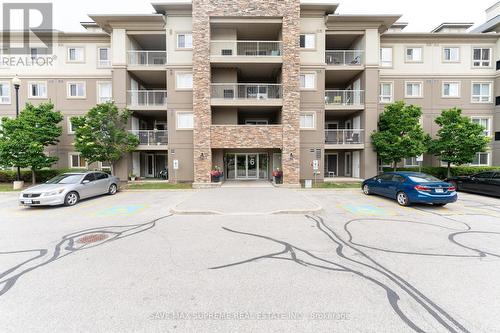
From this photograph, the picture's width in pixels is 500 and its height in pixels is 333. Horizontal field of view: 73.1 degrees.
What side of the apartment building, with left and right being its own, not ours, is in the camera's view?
front

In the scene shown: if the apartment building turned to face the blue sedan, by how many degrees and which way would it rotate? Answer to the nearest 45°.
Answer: approximately 45° to its left

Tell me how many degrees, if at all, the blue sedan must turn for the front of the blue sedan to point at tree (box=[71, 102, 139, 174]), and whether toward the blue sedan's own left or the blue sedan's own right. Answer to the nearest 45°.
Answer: approximately 45° to the blue sedan's own left

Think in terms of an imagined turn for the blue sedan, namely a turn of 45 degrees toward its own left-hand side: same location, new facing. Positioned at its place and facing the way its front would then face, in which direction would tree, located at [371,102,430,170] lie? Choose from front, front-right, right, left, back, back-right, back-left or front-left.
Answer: right

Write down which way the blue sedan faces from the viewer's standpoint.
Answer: facing away from the viewer and to the left of the viewer

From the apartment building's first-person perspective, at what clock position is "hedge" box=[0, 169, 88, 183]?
The hedge is roughly at 3 o'clock from the apartment building.

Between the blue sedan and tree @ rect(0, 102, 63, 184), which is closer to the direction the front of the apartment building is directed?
the blue sedan

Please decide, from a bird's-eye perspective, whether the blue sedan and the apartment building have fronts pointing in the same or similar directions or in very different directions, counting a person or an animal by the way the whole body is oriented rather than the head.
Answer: very different directions

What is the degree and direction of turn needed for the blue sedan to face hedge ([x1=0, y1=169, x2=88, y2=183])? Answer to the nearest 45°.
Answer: approximately 45° to its left

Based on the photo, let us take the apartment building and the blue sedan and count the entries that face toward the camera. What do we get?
1

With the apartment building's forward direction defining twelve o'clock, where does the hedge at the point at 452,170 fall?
The hedge is roughly at 9 o'clock from the apartment building.
